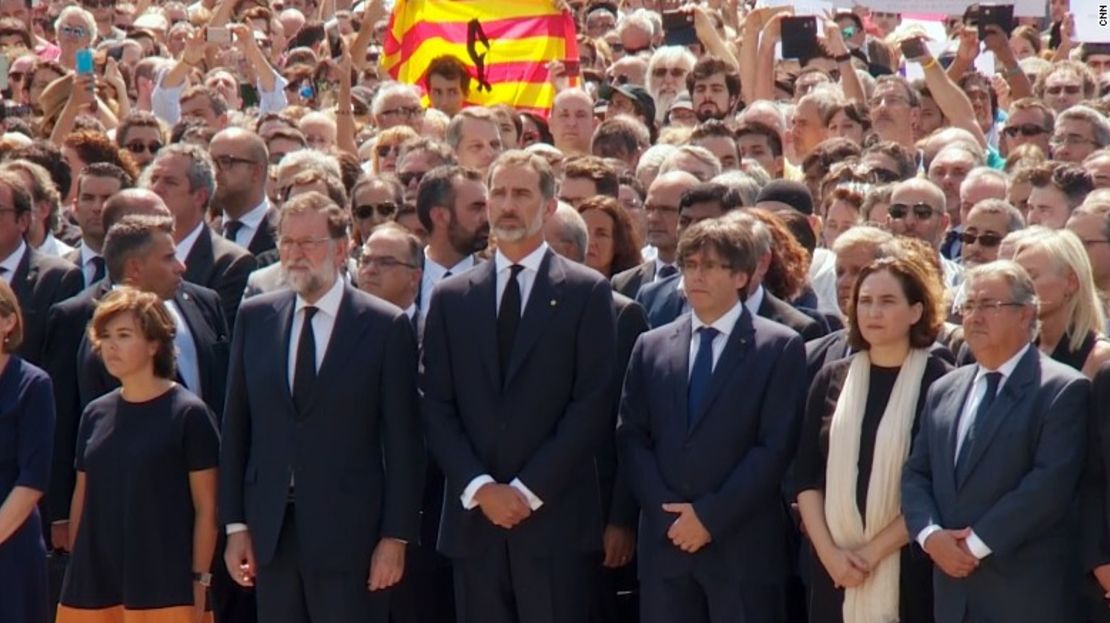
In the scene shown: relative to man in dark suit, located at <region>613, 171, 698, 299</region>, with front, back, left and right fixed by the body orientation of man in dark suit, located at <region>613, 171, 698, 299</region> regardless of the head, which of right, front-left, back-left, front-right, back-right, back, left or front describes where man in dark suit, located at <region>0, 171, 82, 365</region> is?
front-right

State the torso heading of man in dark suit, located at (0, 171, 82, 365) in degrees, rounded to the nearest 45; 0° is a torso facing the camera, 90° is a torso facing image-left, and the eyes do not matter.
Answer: approximately 45°

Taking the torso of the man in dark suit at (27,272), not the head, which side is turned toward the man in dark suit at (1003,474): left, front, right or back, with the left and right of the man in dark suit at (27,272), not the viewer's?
left

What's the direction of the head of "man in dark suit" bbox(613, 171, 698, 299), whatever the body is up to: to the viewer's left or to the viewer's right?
to the viewer's left

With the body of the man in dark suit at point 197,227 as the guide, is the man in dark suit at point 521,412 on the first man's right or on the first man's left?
on the first man's left
